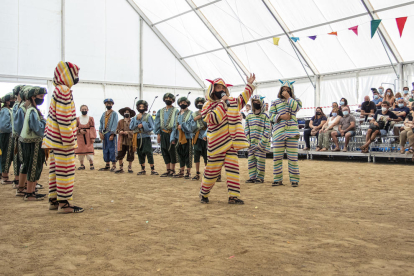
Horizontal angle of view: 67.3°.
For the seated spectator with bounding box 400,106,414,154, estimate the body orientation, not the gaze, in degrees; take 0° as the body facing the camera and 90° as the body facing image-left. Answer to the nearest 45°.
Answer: approximately 45°

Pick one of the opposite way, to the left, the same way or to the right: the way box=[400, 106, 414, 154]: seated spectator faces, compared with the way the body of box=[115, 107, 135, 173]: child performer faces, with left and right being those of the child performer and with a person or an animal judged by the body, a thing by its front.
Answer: to the right

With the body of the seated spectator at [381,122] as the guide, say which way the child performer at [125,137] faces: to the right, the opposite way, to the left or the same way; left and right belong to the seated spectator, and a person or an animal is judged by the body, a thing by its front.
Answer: to the left

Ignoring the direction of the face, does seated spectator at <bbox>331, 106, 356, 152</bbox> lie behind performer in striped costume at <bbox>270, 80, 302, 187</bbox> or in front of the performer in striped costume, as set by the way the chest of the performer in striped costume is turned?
behind

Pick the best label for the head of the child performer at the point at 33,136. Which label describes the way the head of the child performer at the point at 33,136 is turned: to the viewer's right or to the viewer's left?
to the viewer's right

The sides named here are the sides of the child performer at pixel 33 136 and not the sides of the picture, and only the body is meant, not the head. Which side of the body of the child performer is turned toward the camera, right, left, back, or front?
right
